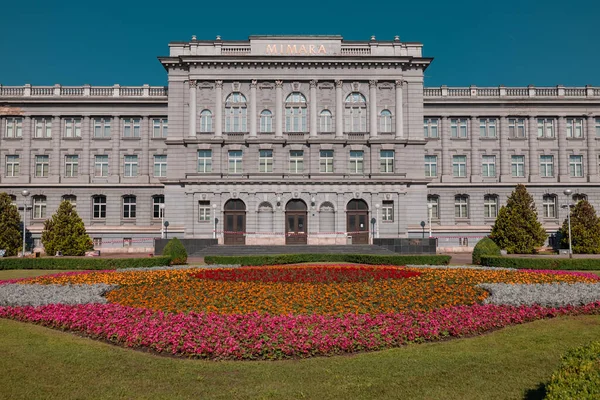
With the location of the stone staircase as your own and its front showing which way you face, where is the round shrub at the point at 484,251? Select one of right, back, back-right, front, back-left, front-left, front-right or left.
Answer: front-left

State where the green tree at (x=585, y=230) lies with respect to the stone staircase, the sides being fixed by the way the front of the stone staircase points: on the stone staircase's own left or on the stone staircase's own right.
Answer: on the stone staircase's own left

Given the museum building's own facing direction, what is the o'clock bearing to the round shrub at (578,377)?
The round shrub is roughly at 12 o'clock from the museum building.

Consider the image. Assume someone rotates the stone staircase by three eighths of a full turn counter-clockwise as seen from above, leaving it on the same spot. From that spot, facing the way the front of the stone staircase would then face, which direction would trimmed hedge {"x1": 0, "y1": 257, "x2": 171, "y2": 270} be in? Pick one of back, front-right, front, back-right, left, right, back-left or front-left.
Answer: back

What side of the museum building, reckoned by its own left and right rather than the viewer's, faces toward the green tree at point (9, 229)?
right

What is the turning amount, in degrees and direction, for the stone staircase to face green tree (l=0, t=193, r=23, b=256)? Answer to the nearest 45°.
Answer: approximately 90° to its right

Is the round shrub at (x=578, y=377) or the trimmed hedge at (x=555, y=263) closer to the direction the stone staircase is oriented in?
the round shrub

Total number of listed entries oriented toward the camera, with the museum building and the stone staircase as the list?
2

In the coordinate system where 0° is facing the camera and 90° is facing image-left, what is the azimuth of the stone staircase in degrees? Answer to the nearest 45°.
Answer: approximately 0°

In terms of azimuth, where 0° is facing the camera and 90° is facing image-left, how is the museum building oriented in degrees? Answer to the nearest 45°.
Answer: approximately 0°

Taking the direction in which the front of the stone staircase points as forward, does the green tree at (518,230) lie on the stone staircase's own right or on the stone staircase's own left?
on the stone staircase's own left
